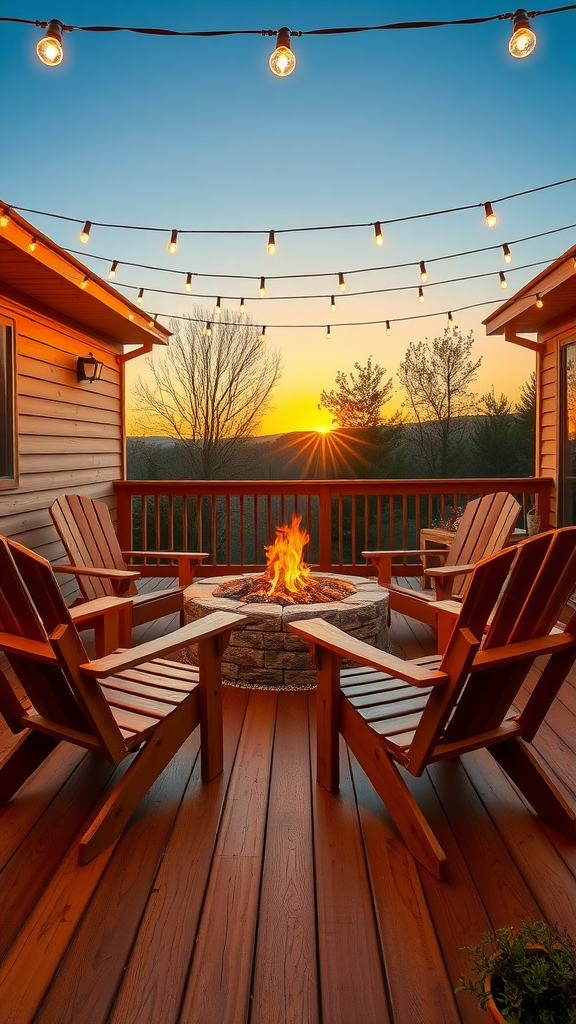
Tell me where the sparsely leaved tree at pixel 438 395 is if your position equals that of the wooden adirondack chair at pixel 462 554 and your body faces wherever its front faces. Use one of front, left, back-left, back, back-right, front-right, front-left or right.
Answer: back-right

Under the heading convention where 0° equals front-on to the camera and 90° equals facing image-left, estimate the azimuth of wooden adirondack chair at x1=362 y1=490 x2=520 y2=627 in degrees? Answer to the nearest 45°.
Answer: approximately 45°

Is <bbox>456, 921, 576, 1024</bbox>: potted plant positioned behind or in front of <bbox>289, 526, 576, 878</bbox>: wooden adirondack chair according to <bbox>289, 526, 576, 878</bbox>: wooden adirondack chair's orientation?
behind

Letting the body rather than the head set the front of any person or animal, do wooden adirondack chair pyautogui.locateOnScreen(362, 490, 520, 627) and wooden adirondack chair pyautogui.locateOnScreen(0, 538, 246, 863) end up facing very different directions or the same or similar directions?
very different directions

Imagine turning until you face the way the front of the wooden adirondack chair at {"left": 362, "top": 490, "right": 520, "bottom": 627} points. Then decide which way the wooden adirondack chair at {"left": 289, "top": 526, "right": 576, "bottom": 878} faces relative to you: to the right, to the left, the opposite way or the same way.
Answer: to the right

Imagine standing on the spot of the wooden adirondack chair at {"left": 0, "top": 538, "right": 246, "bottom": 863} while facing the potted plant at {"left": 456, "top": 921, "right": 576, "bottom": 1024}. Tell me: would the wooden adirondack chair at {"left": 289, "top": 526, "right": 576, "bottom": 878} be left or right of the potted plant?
left

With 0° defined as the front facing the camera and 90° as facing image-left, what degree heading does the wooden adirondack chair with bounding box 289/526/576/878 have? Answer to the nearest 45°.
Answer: approximately 135°

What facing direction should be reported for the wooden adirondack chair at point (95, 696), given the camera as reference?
facing away from the viewer and to the right of the viewer

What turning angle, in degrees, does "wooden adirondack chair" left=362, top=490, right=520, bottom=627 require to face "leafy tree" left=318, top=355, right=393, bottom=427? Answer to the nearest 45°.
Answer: approximately 135° to its right
